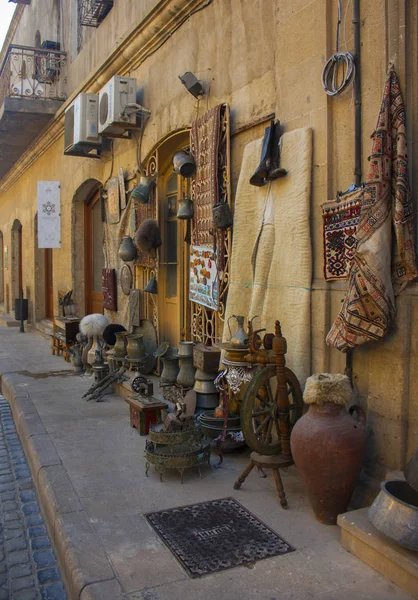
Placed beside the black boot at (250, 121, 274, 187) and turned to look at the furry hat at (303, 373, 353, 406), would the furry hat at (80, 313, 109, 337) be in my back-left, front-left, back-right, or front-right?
back-right

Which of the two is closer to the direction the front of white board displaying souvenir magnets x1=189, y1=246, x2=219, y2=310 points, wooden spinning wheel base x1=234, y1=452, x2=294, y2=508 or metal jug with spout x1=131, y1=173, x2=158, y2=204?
the wooden spinning wheel base

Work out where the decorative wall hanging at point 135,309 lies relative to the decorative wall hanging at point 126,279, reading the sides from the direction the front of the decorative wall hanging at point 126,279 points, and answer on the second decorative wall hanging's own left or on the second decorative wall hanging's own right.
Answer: on the second decorative wall hanging's own left

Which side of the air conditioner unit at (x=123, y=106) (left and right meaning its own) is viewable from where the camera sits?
left

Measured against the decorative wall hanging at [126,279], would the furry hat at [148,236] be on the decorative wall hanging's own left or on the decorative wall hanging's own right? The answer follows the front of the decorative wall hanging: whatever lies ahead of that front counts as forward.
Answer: on the decorative wall hanging's own left
